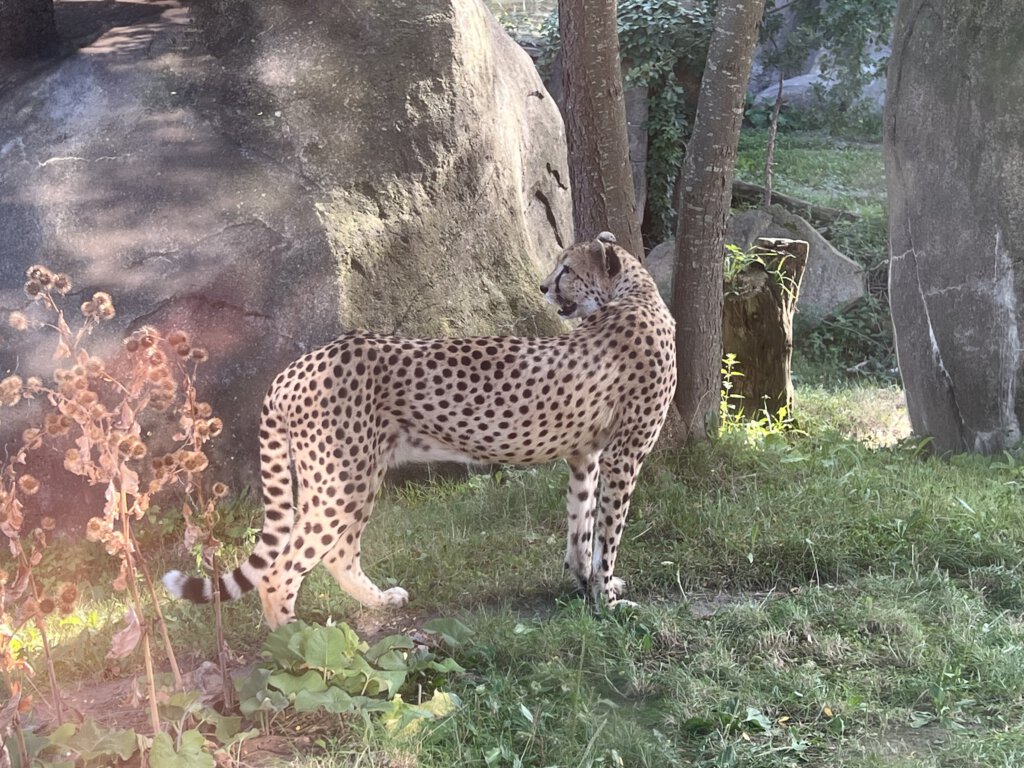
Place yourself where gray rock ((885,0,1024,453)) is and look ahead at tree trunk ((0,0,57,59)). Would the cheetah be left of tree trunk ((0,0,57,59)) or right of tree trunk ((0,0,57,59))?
left

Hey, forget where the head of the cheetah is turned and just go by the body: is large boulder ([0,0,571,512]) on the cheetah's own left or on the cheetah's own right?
on the cheetah's own left

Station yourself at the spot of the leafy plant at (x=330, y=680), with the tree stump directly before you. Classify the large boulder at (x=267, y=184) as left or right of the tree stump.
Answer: left

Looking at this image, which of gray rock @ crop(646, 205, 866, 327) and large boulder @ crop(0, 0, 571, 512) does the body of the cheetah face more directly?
the gray rock

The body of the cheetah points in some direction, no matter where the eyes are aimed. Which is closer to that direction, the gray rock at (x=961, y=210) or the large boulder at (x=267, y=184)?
the gray rock

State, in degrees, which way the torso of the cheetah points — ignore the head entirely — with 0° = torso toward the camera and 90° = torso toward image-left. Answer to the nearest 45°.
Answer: approximately 270°

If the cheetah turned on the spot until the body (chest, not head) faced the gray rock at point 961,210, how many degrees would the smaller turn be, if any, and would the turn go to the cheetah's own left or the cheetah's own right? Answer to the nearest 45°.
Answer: approximately 45° to the cheetah's own left

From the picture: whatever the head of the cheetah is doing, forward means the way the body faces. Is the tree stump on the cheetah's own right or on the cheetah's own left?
on the cheetah's own left

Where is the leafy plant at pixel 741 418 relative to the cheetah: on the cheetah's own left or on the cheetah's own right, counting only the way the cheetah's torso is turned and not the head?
on the cheetah's own left

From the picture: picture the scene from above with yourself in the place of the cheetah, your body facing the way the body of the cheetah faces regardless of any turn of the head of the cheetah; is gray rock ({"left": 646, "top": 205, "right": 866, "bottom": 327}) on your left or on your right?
on your left
